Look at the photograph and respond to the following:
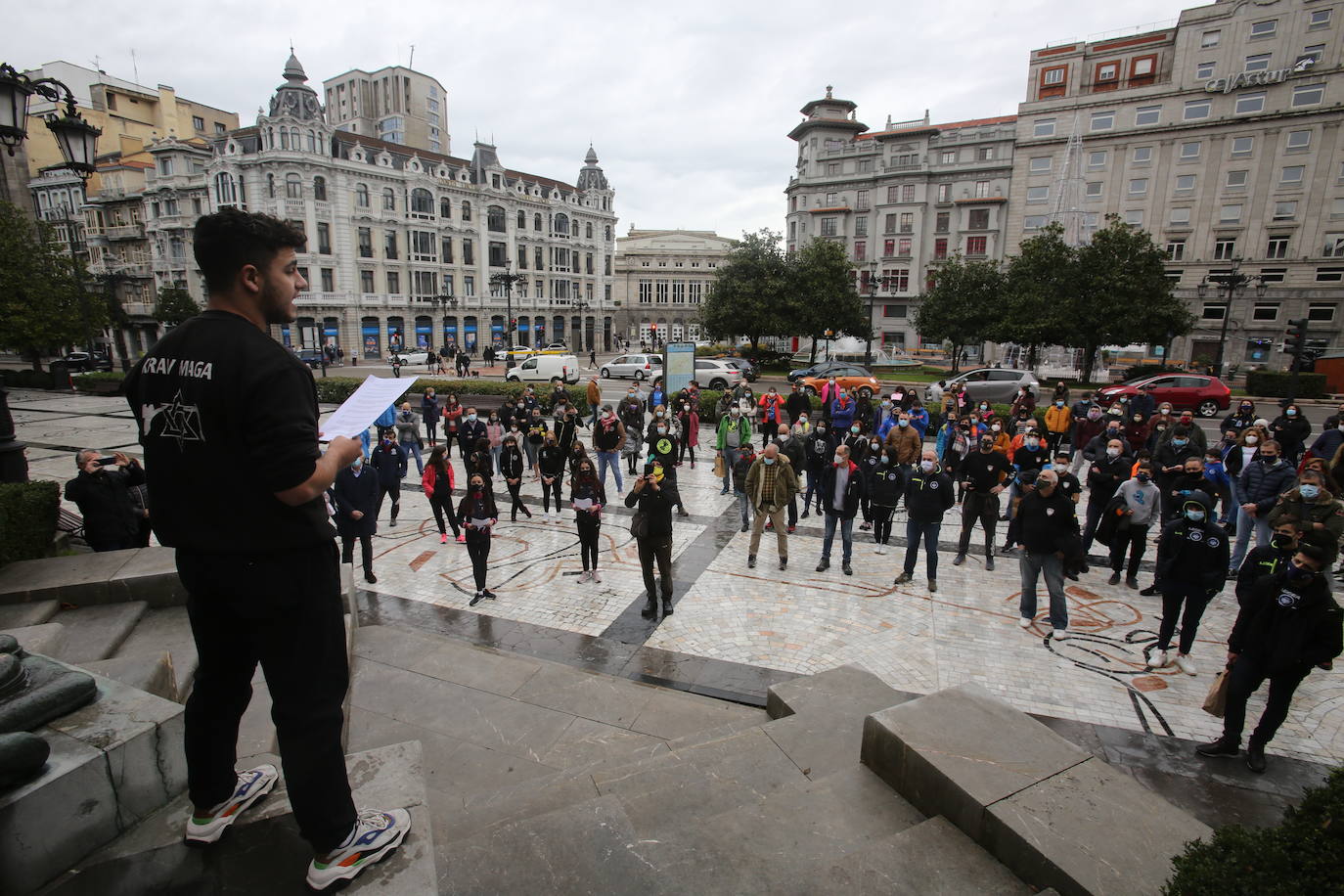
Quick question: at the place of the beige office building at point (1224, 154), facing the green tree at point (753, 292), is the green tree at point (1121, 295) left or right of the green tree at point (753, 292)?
left

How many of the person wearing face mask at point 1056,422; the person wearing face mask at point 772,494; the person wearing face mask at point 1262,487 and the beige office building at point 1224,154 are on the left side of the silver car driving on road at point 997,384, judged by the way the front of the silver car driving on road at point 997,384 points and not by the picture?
3

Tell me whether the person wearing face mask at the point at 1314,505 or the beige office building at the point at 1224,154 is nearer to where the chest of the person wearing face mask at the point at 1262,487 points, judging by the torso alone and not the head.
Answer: the person wearing face mask

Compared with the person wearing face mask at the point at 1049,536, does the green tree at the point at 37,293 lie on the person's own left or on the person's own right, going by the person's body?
on the person's own right

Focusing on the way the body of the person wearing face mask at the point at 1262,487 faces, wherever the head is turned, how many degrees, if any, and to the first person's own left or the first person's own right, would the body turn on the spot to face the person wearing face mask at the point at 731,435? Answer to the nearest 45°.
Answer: approximately 45° to the first person's own right

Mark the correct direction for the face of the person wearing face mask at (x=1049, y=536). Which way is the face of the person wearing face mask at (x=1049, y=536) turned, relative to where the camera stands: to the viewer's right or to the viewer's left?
to the viewer's left

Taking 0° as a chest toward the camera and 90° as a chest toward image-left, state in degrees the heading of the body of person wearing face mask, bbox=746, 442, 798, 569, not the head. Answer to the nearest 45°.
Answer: approximately 0°

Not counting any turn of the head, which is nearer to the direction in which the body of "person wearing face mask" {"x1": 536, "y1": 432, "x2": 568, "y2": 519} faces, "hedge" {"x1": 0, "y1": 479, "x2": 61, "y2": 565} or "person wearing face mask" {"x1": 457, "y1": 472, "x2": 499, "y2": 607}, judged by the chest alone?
the person wearing face mask

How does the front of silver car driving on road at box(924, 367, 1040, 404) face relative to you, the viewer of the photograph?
facing to the left of the viewer
